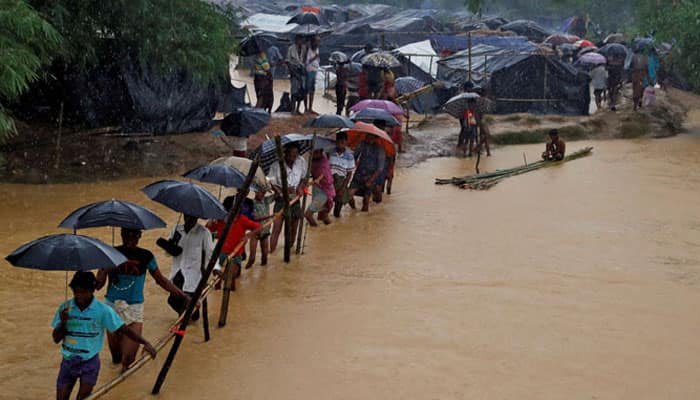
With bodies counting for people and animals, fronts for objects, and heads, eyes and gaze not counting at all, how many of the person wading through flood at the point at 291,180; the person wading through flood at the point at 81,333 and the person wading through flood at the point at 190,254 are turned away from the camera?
0

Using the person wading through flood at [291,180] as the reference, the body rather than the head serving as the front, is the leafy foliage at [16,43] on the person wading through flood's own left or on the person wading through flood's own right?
on the person wading through flood's own right

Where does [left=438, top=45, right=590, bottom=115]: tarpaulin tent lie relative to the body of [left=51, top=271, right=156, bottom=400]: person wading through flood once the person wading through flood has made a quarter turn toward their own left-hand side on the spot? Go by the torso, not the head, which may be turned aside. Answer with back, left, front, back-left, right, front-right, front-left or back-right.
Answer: front-left

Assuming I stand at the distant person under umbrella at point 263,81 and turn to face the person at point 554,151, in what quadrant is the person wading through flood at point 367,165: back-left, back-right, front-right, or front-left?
front-right

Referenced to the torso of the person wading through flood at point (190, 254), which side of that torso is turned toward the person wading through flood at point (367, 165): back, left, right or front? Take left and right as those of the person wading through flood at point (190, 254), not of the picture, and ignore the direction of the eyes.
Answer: back

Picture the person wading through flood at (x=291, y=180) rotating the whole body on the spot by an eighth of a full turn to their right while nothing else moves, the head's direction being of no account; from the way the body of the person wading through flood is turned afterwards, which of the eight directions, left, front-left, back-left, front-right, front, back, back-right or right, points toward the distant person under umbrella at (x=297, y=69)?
right

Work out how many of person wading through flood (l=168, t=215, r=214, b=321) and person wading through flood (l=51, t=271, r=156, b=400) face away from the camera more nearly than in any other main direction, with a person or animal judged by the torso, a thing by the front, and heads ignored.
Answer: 0

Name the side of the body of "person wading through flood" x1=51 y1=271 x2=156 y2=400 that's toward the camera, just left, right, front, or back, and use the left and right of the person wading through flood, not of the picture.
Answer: front

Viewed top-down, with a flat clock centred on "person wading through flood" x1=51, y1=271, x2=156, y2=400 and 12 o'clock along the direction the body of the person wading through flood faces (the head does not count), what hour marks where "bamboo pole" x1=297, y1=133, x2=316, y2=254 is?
The bamboo pole is roughly at 7 o'clock from the person wading through flood.

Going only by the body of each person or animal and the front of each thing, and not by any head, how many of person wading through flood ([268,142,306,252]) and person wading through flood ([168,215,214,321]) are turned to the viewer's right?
0

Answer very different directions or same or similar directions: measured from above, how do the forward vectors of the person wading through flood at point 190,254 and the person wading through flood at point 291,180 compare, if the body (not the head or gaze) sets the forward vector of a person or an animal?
same or similar directions

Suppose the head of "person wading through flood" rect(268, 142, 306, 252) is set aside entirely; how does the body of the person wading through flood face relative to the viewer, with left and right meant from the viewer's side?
facing the viewer and to the left of the viewer

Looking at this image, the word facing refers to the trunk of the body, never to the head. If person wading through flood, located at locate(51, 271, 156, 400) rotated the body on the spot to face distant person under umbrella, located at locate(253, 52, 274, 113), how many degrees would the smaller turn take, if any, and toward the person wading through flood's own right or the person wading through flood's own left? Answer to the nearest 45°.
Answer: approximately 180°

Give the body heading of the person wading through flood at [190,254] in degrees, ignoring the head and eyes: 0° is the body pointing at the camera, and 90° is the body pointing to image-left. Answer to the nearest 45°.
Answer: approximately 45°

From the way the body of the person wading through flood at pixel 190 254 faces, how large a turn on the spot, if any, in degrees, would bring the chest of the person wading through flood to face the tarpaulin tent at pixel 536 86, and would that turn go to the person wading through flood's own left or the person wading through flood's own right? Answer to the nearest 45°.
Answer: approximately 180°

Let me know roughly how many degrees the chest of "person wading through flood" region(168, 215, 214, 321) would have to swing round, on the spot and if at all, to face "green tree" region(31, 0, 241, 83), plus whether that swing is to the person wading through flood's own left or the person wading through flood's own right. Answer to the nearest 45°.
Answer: approximately 135° to the person wading through flood's own right

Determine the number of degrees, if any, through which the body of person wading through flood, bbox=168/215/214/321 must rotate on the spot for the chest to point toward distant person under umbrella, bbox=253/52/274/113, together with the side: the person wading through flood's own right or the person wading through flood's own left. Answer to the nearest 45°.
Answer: approximately 135° to the person wading through flood's own right
